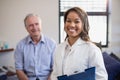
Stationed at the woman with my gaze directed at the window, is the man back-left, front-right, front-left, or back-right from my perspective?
front-left

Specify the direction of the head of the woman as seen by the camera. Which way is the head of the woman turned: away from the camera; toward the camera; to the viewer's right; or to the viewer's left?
toward the camera

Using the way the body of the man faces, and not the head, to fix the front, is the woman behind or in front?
in front

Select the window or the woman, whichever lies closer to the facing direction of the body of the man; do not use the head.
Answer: the woman

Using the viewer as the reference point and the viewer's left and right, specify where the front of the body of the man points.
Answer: facing the viewer

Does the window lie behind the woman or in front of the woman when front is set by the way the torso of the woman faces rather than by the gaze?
behind

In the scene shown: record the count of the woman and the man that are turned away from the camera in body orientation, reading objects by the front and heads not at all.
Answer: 0

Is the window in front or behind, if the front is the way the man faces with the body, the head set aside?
behind
